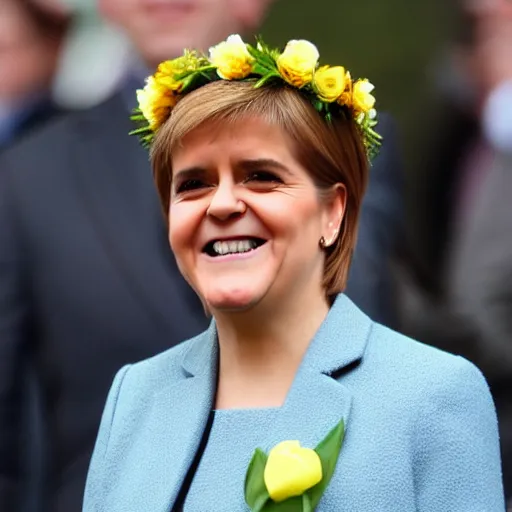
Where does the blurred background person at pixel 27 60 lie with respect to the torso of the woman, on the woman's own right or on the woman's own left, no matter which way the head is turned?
on the woman's own right

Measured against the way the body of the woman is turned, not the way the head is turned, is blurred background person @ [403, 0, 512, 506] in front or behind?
behind

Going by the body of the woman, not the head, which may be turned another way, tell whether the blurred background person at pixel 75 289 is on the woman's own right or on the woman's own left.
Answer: on the woman's own right

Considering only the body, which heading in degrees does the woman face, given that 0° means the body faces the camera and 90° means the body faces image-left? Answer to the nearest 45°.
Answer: approximately 45°
